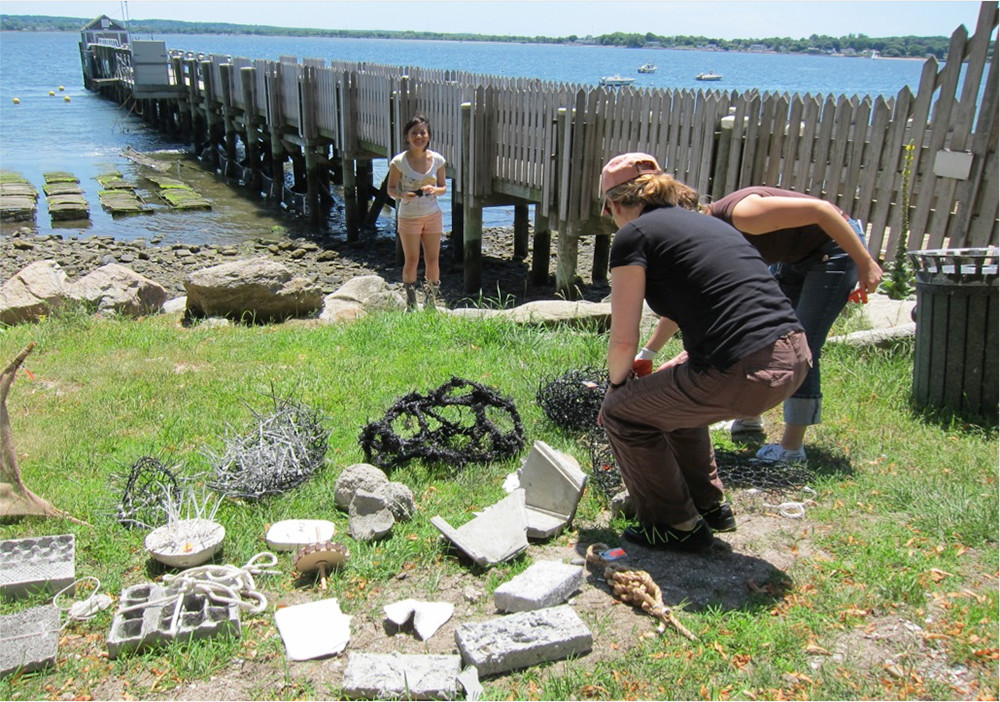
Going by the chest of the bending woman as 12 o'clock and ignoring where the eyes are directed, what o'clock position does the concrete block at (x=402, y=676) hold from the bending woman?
The concrete block is roughly at 10 o'clock from the bending woman.

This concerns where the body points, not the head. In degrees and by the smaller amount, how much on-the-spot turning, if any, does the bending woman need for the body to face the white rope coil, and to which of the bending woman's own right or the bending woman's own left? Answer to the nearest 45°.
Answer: approximately 45° to the bending woman's own left

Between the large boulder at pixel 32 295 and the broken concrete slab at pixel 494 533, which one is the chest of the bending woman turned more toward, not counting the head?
the large boulder

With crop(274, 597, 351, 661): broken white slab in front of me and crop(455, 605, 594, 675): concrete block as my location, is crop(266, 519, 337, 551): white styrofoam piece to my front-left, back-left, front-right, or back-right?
front-right

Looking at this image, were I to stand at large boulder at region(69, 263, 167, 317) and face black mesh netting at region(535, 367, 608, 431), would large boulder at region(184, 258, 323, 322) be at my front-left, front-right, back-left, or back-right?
front-left

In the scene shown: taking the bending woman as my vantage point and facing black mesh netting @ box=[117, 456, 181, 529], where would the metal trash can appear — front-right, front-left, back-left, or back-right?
back-right

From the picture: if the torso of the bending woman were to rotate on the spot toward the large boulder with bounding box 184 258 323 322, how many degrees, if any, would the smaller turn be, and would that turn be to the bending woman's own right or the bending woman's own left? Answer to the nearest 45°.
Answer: approximately 45° to the bending woman's own right

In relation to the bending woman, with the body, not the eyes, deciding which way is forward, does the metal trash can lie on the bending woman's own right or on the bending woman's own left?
on the bending woman's own right

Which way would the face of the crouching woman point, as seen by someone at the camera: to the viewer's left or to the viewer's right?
to the viewer's left

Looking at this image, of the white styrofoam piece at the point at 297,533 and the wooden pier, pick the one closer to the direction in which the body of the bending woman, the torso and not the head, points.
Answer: the white styrofoam piece

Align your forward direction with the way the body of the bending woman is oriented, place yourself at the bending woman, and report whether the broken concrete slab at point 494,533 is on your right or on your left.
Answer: on your left
